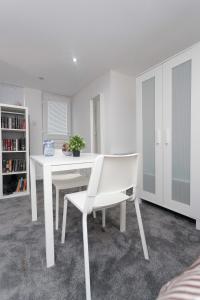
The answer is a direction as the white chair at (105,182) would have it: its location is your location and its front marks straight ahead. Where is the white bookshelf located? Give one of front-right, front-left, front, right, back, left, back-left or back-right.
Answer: front

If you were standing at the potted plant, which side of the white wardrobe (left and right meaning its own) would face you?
front

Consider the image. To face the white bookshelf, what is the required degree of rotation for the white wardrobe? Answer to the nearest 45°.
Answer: approximately 45° to its right

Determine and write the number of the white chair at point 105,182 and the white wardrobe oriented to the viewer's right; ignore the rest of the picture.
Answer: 0

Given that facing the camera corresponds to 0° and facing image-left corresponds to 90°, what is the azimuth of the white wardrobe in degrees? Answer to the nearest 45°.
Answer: approximately 45°

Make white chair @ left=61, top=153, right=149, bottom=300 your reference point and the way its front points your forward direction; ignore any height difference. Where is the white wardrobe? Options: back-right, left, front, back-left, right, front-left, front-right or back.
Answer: right

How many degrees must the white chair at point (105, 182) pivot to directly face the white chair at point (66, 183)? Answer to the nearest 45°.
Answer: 0° — it already faces it

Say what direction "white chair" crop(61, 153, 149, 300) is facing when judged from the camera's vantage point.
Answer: facing away from the viewer and to the left of the viewer

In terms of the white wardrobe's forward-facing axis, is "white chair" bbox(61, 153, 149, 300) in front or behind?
in front

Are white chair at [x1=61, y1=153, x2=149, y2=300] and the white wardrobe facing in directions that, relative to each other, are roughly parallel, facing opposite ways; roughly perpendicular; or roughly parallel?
roughly perpendicular
